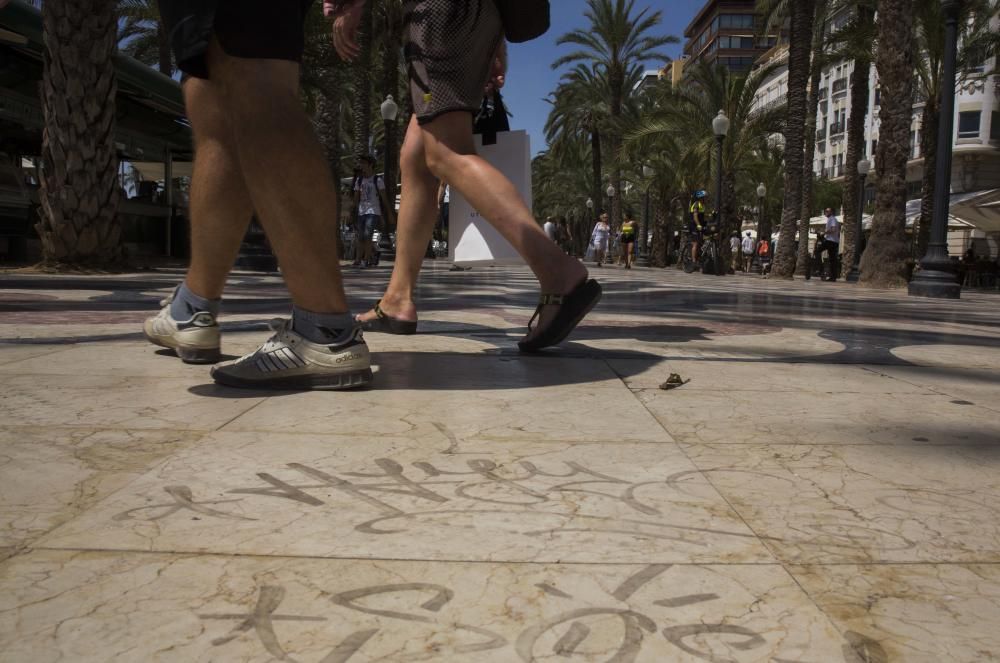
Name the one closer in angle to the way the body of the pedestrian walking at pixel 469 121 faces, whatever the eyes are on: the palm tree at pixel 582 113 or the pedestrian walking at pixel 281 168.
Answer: the pedestrian walking

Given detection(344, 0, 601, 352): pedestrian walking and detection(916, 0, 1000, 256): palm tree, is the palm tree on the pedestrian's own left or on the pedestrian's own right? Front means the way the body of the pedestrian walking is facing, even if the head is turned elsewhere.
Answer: on the pedestrian's own right

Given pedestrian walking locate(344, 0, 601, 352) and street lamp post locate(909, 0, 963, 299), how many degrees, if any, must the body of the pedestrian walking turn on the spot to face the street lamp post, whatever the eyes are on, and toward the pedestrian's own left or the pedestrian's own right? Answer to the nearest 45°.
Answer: approximately 135° to the pedestrian's own right

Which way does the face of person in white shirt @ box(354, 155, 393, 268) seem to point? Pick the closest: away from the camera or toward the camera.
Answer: toward the camera

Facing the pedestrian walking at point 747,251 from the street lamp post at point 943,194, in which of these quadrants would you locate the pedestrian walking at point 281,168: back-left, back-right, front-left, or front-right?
back-left

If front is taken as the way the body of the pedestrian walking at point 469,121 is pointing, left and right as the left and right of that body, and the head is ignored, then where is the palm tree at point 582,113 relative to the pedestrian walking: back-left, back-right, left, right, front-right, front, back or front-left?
right

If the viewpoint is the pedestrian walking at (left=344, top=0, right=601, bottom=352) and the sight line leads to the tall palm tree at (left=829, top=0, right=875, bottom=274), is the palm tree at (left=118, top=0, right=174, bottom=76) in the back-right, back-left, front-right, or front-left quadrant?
front-left

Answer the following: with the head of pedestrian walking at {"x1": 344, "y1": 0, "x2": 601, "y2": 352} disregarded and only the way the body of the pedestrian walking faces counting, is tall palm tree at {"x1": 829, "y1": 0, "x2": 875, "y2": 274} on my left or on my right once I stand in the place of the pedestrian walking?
on my right

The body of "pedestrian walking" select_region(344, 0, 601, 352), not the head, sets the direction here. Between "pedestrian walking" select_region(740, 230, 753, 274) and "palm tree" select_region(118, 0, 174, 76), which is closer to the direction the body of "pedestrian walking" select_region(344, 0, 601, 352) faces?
the palm tree

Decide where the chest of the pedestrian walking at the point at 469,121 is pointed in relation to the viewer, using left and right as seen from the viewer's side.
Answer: facing to the left of the viewer

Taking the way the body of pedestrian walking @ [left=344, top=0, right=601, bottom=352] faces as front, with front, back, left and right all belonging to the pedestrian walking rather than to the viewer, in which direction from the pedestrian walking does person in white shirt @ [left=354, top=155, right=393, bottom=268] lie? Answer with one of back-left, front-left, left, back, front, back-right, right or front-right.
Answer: right

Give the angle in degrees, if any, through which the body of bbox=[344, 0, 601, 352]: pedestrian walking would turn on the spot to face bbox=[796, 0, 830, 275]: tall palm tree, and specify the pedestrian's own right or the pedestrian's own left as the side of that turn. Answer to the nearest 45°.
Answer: approximately 135° to the pedestrian's own right

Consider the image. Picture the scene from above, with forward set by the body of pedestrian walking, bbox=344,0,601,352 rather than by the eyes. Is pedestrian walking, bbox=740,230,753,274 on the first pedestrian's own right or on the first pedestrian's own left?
on the first pedestrian's own right
